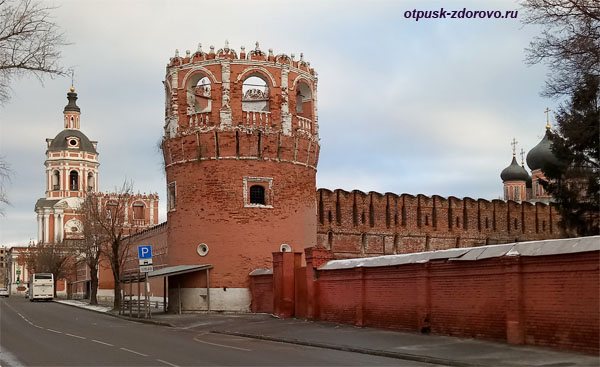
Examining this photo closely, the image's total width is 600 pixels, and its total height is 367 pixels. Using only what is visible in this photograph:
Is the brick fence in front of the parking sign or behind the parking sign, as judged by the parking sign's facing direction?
in front

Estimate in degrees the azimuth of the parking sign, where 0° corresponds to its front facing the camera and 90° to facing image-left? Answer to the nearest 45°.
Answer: approximately 0°

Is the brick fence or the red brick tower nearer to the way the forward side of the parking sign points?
the brick fence

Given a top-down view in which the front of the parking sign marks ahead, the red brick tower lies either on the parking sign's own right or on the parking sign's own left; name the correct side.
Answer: on the parking sign's own left
